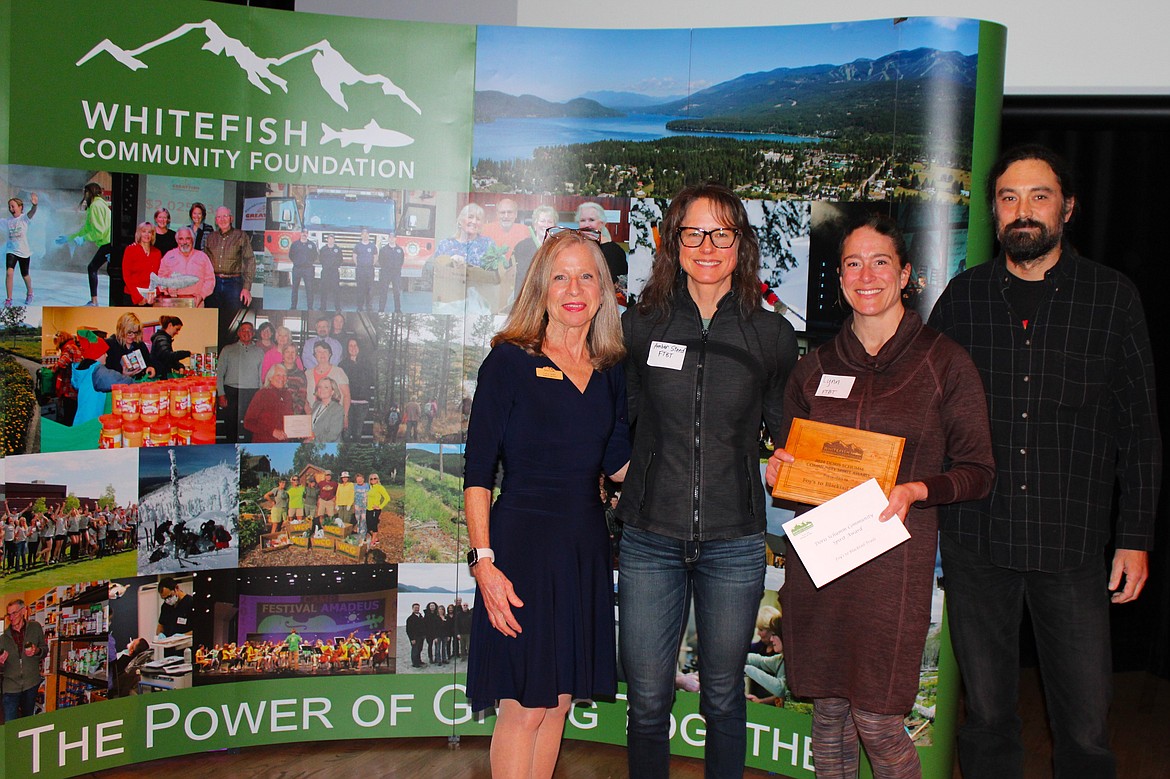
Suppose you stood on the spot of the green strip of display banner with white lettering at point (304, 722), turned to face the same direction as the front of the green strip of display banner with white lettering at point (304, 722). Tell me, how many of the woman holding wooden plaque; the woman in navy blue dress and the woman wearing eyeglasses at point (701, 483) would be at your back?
0

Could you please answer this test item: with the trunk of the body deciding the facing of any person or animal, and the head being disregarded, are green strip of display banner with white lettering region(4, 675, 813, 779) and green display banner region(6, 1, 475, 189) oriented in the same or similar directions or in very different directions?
same or similar directions

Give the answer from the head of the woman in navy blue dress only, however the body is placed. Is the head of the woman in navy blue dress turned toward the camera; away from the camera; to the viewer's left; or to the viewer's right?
toward the camera

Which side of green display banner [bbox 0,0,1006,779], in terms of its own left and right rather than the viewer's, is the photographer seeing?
front

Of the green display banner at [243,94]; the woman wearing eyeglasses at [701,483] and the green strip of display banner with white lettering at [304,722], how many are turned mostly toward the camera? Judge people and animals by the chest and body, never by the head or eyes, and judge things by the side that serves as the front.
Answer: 3

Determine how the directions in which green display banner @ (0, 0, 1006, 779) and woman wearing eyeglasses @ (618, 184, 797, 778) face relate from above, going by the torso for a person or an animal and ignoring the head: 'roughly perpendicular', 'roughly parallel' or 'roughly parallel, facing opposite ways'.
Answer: roughly parallel

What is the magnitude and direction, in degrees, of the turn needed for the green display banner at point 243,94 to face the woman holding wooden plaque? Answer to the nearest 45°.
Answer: approximately 45° to its left

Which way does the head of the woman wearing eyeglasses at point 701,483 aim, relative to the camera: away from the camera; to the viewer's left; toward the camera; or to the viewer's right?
toward the camera

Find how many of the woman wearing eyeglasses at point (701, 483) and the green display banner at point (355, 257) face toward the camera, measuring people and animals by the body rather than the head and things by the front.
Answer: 2

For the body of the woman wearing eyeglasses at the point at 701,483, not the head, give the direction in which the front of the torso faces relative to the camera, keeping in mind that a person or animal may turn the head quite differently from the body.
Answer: toward the camera

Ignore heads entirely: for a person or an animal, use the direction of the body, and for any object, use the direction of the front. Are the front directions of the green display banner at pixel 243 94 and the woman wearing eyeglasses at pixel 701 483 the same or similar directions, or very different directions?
same or similar directions

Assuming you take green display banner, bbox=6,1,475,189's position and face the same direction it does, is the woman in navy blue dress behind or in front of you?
in front
